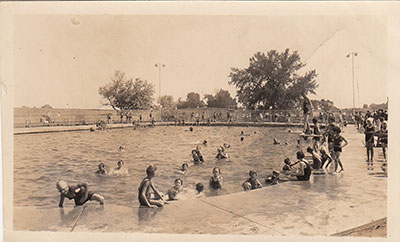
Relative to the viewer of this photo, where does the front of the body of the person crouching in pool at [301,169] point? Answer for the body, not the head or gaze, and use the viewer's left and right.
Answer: facing away from the viewer and to the left of the viewer

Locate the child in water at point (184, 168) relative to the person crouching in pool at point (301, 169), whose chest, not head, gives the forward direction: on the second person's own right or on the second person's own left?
on the second person's own left

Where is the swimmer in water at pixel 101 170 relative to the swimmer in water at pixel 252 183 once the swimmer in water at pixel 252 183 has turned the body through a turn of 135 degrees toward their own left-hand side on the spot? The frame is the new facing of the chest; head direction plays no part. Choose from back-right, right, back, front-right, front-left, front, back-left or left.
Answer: back-left

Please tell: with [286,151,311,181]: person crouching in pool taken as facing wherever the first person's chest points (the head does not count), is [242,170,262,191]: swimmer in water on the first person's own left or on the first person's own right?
on the first person's own left

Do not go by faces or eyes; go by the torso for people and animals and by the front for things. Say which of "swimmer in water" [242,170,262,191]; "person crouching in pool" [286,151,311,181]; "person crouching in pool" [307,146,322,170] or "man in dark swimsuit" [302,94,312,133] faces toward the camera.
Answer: the swimmer in water

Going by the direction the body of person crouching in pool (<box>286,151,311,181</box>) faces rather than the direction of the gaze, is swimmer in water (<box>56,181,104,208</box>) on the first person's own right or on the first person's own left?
on the first person's own left

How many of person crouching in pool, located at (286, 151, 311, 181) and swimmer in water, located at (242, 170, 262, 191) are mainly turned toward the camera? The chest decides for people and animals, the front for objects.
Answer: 1

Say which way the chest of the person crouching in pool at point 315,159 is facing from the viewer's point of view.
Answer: to the viewer's left

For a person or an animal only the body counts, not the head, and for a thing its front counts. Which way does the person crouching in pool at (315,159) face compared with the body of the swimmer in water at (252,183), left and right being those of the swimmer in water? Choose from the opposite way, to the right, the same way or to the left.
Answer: to the right
